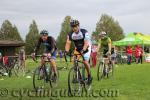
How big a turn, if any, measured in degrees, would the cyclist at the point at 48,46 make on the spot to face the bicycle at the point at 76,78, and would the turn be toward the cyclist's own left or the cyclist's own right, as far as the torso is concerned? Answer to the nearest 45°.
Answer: approximately 90° to the cyclist's own left

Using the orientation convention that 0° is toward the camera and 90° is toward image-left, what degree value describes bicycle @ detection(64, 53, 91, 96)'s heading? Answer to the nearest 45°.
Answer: approximately 45°

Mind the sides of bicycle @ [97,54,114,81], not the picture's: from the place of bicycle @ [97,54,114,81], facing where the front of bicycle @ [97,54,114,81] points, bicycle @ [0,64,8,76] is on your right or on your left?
on your right

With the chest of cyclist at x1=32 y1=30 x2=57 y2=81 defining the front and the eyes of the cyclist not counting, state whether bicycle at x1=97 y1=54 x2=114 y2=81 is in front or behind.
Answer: behind

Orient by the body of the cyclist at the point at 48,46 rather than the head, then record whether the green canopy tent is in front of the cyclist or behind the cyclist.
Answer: behind

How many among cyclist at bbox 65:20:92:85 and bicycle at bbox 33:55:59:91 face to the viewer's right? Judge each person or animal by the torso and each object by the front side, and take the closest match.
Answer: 0

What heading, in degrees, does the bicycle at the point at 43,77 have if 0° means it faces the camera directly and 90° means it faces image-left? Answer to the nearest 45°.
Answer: approximately 45°

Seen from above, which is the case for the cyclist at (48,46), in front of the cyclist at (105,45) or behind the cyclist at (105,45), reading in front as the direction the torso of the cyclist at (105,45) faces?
in front

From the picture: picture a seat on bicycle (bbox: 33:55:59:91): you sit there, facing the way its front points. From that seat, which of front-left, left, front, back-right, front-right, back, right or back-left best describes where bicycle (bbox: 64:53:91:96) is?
left

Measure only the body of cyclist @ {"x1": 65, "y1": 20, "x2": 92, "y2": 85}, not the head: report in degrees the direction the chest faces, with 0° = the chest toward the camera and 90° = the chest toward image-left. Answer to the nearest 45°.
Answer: approximately 45°

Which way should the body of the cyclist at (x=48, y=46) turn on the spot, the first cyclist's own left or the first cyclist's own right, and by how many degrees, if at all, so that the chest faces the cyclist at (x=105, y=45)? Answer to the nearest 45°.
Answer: approximately 180°

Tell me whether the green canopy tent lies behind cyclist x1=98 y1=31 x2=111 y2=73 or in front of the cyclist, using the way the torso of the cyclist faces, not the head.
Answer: behind

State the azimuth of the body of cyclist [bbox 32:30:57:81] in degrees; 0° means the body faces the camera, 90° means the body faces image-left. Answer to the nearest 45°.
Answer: approximately 45°
